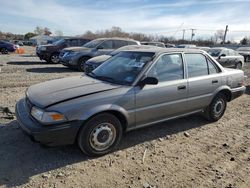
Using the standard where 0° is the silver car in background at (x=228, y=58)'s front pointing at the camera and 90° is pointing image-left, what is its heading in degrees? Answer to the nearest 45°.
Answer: approximately 45°

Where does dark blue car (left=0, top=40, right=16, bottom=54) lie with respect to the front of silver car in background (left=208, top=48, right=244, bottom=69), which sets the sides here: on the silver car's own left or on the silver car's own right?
on the silver car's own right
